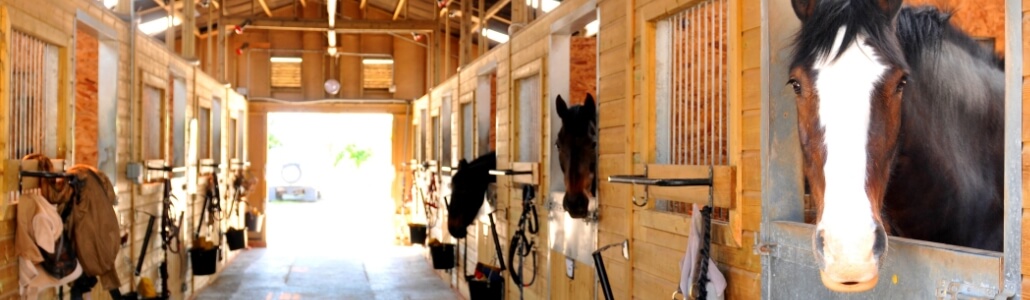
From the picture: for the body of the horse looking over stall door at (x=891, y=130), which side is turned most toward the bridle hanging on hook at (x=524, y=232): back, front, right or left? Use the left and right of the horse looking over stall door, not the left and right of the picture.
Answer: right

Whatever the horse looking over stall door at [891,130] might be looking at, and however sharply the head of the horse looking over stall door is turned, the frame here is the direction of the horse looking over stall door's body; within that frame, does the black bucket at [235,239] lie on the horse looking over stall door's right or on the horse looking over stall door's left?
on the horse looking over stall door's right

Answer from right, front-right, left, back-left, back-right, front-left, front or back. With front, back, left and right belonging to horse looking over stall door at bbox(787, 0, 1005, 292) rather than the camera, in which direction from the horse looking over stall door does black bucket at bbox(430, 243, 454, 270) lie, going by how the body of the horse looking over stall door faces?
right

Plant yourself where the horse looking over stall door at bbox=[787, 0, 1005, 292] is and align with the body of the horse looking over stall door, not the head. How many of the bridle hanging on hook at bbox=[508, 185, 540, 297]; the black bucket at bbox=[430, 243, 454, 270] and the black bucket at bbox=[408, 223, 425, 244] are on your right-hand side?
3

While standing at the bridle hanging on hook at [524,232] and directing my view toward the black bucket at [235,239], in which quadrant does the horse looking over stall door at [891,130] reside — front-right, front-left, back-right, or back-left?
back-left

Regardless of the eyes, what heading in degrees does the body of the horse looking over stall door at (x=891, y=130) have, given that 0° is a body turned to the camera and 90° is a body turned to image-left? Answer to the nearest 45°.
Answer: approximately 45°

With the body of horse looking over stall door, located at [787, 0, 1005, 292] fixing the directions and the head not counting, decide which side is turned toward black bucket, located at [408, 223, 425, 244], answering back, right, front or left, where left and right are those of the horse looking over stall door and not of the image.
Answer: right
